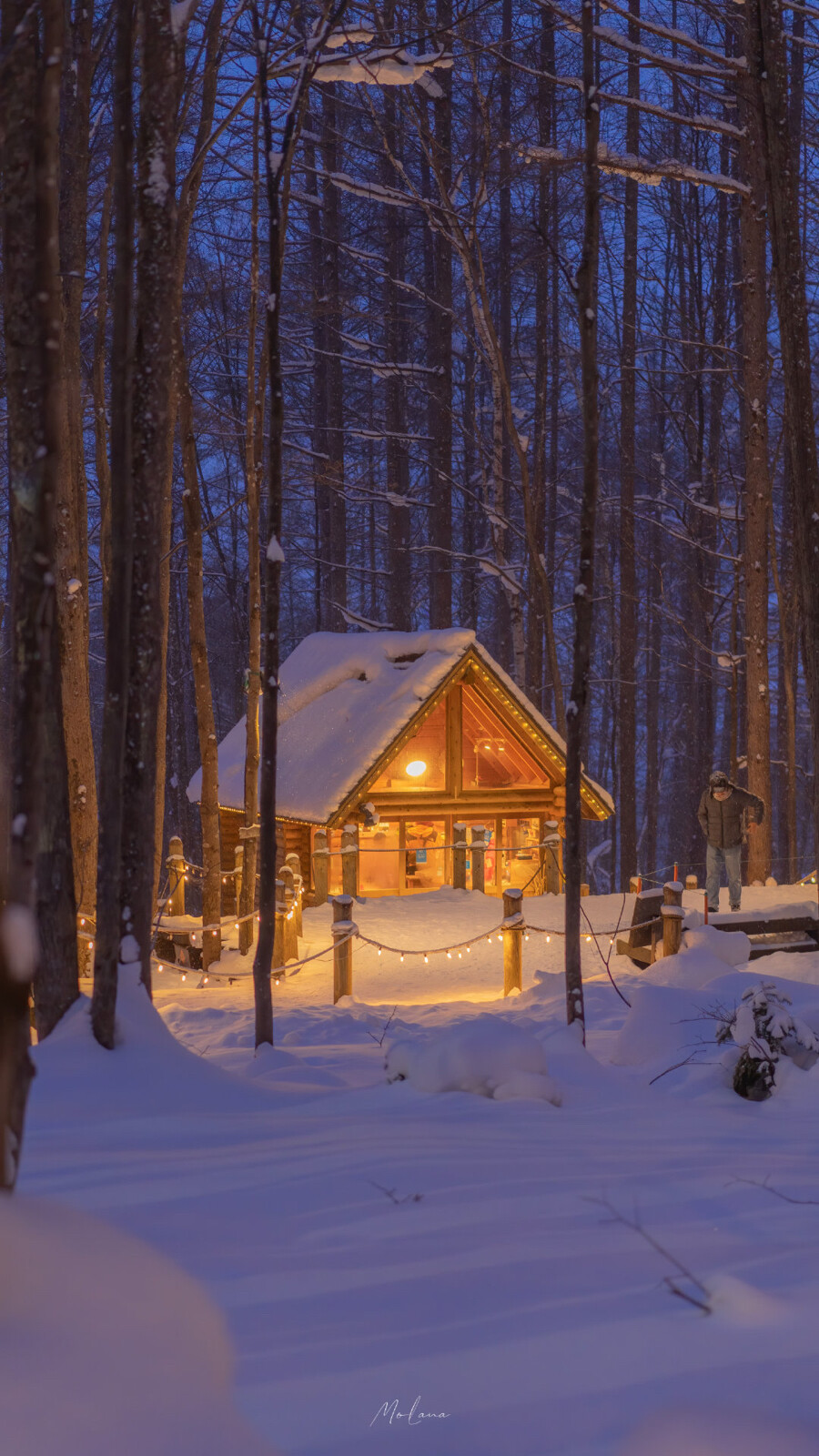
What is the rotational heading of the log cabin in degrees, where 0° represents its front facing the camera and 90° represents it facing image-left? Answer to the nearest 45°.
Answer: approximately 315°

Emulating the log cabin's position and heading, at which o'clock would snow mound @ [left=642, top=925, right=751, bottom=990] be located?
The snow mound is roughly at 1 o'clock from the log cabin.

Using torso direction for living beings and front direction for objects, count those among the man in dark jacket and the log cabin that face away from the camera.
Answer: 0

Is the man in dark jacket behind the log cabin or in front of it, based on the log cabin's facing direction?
in front

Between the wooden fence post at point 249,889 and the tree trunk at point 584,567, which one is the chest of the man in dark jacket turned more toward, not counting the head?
the tree trunk

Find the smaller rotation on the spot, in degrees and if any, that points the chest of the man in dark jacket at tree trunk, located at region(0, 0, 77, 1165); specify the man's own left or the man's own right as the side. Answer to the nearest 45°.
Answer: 0° — they already face it

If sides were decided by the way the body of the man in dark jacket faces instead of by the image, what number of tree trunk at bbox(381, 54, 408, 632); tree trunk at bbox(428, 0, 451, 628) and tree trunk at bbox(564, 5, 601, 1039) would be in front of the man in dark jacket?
1

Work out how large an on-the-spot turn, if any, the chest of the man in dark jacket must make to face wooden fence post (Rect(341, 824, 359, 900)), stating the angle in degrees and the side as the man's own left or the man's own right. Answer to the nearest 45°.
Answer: approximately 90° to the man's own right

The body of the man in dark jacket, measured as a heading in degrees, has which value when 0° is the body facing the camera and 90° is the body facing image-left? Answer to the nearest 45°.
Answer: approximately 0°
